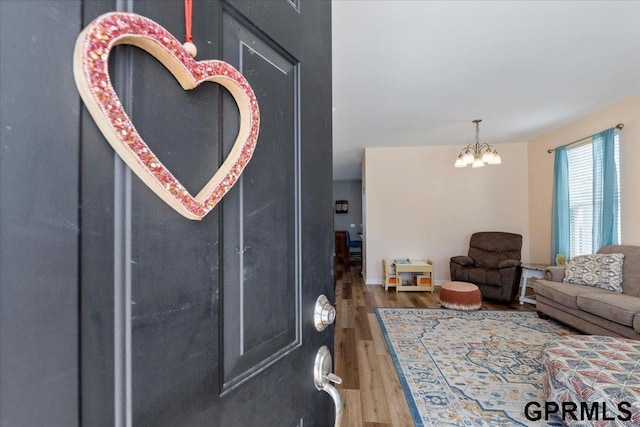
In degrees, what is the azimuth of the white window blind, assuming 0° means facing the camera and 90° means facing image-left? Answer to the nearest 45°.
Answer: approximately 45°

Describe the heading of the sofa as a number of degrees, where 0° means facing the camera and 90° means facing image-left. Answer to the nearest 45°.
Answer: approximately 45°

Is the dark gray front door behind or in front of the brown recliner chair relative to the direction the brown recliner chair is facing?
in front

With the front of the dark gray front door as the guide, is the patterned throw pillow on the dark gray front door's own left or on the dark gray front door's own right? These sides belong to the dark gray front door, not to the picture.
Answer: on the dark gray front door's own left

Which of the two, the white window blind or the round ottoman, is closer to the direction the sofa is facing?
the round ottoman

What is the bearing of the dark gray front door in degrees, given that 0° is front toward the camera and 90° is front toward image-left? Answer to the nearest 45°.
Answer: approximately 315°

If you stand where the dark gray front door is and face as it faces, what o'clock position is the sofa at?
The sofa is roughly at 10 o'clock from the dark gray front door.

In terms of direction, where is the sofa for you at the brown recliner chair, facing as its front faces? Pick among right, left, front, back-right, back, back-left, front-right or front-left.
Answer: left

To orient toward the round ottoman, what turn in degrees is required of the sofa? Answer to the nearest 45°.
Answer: approximately 45° to its right

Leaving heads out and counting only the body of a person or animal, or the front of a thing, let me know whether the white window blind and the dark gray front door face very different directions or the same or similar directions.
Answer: very different directions

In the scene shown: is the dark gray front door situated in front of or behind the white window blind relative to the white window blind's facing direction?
in front

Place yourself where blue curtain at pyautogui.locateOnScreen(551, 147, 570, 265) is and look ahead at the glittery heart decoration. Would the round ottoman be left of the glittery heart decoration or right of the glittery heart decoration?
right
